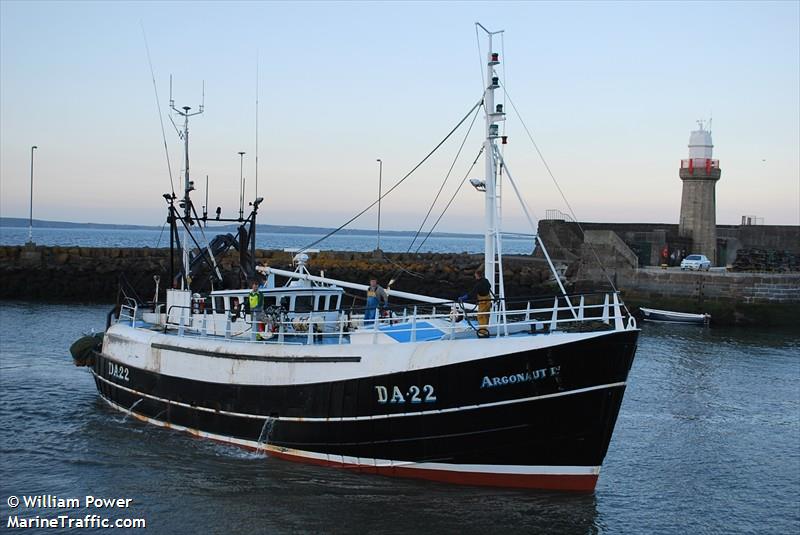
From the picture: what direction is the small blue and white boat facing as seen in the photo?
to the viewer's left

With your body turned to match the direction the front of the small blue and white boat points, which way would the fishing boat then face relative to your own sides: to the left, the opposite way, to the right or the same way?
the opposite way

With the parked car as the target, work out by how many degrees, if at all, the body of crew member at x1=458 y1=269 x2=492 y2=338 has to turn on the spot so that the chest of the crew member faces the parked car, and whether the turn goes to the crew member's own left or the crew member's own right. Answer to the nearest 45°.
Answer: approximately 90° to the crew member's own right

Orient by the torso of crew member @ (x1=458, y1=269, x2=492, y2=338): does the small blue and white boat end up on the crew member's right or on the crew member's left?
on the crew member's right

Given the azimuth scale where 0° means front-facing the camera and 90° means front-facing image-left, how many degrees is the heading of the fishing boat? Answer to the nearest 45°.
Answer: approximately 315°

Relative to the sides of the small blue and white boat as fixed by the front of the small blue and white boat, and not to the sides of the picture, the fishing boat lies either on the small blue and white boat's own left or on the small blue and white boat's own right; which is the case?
on the small blue and white boat's own left

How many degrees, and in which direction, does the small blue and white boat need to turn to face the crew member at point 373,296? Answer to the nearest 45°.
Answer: approximately 90° to its left

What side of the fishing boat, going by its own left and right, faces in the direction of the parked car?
left
